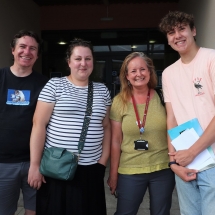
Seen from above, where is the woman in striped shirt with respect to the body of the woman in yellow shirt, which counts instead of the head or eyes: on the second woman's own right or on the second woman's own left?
on the second woman's own right

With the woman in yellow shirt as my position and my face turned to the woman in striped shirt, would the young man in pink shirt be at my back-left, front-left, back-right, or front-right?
back-left

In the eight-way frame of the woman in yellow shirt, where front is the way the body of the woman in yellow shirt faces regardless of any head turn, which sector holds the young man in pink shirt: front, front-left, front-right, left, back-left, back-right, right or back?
front-left

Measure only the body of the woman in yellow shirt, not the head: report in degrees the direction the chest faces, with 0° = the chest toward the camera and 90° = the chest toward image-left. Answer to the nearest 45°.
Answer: approximately 0°
